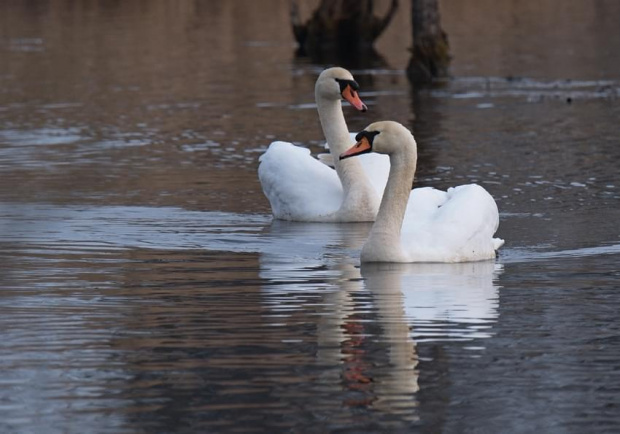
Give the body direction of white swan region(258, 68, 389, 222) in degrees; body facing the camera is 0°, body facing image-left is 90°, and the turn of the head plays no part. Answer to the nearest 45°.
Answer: approximately 315°

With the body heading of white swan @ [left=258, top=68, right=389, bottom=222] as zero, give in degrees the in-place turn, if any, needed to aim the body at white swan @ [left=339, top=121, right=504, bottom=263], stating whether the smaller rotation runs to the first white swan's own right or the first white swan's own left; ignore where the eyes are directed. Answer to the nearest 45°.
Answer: approximately 45° to the first white swan's own right

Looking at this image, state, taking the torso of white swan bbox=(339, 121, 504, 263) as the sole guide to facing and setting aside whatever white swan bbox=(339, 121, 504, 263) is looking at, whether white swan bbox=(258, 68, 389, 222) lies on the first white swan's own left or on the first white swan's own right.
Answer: on the first white swan's own right

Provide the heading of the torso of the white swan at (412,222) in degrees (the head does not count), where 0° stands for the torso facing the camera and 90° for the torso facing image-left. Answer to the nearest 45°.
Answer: approximately 90°

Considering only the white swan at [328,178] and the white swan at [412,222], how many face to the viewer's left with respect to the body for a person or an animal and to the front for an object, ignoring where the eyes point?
1
